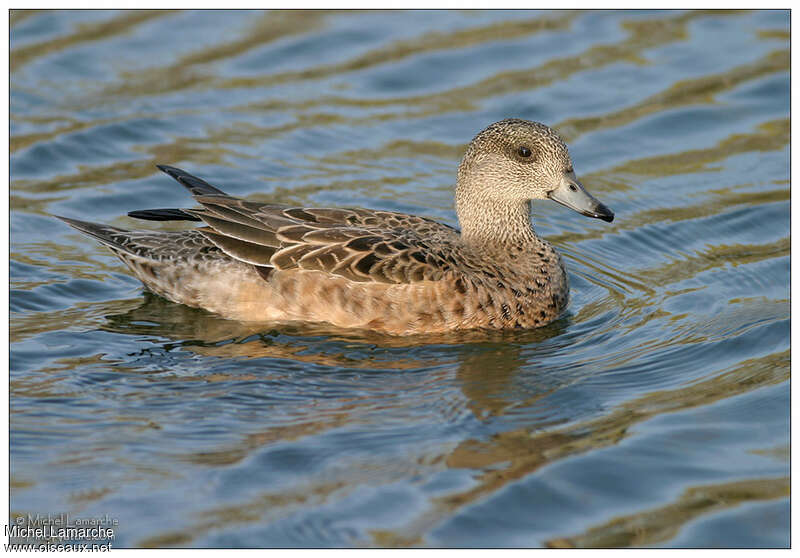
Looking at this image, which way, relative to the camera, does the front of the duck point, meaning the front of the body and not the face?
to the viewer's right
